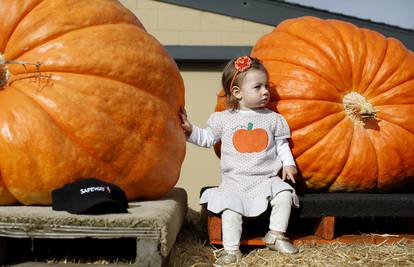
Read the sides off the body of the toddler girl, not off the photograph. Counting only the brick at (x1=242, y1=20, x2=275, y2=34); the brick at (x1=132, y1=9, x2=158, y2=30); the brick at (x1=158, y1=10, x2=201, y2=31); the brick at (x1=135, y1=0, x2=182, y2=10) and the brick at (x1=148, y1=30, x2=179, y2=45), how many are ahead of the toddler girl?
0

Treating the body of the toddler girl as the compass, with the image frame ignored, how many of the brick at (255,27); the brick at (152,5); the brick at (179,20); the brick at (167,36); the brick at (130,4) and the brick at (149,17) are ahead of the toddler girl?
0

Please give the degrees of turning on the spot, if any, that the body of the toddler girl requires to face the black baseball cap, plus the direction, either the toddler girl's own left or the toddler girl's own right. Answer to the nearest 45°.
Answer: approximately 45° to the toddler girl's own right

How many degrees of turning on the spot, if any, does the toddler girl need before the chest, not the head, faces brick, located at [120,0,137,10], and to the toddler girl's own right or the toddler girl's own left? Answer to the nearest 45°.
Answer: approximately 135° to the toddler girl's own right

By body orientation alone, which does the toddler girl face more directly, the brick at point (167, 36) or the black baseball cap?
the black baseball cap

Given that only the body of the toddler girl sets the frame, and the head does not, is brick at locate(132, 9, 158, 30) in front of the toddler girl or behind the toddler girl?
behind

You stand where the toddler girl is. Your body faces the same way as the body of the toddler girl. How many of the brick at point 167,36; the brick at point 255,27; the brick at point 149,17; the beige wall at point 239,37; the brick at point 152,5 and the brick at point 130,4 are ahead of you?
0

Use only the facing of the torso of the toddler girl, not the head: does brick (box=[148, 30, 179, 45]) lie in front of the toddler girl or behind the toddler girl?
behind

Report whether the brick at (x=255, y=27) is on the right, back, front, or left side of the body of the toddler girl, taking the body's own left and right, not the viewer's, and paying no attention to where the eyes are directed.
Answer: back

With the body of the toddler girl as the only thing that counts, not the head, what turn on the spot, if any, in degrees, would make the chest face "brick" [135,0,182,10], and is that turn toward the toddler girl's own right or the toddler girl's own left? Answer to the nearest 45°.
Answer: approximately 180°

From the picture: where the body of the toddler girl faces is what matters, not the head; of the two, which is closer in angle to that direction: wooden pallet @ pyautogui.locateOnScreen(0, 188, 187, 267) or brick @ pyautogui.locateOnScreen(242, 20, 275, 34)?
the wooden pallet

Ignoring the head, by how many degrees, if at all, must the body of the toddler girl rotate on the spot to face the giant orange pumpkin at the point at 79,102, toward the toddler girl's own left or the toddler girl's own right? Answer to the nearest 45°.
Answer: approximately 45° to the toddler girl's own right

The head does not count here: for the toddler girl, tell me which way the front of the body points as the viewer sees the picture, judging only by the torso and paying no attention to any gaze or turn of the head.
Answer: toward the camera

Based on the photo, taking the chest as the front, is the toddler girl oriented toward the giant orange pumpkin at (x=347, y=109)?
no
